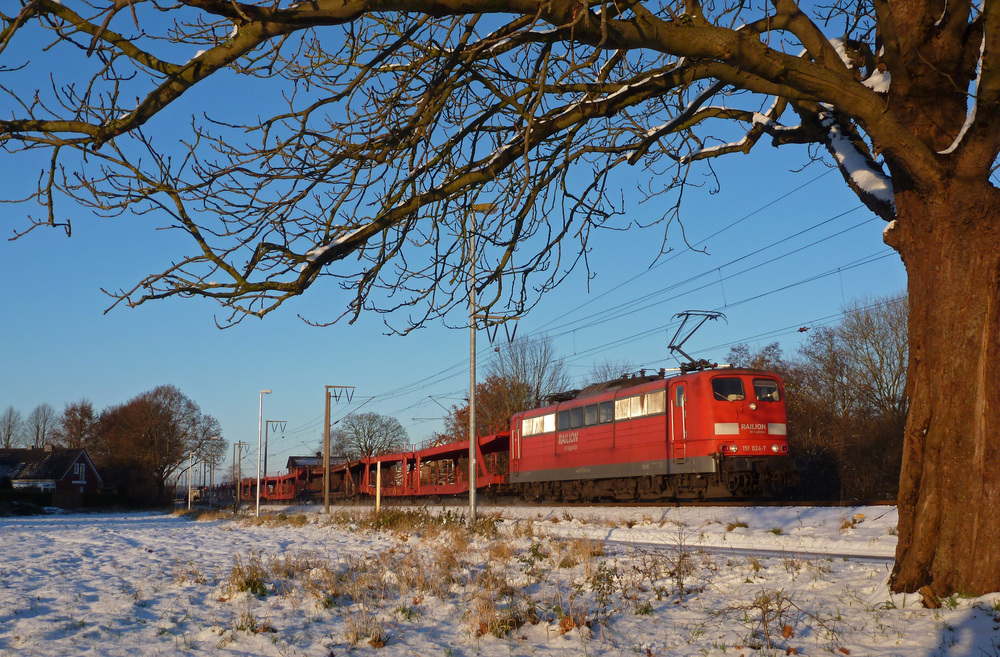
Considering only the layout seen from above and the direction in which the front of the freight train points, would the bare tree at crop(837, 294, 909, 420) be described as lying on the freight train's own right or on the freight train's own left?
on the freight train's own left

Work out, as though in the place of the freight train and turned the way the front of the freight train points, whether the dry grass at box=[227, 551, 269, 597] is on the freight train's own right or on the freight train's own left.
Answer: on the freight train's own right

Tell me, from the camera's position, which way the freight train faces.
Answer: facing the viewer and to the right of the viewer
